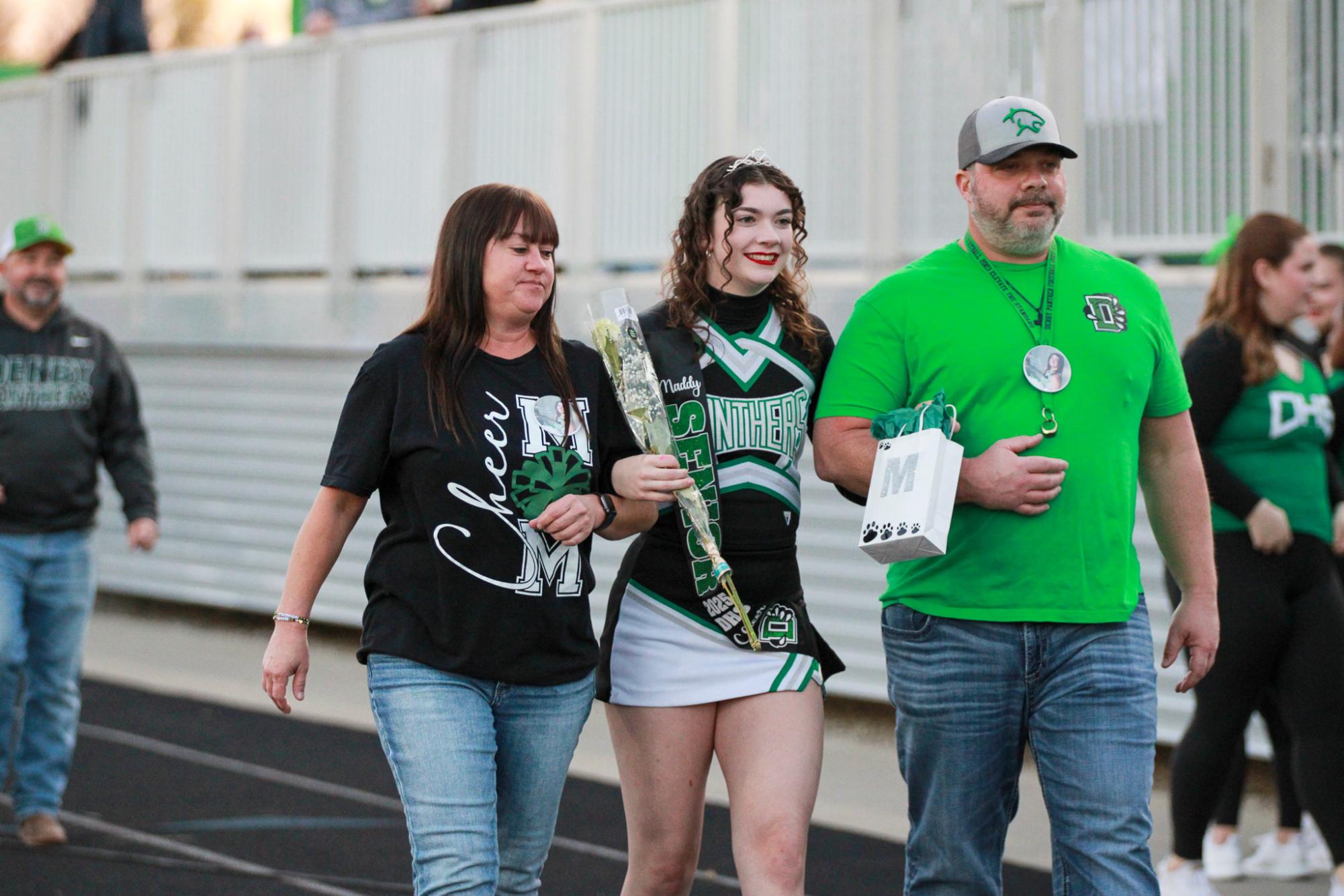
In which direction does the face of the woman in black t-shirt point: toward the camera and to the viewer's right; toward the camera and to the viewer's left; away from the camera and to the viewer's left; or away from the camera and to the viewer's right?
toward the camera and to the viewer's right

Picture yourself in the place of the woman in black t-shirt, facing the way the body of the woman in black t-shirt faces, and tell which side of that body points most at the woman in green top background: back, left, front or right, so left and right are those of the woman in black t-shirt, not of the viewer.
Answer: left

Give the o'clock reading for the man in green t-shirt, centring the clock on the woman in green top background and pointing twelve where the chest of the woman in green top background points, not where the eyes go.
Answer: The man in green t-shirt is roughly at 2 o'clock from the woman in green top background.

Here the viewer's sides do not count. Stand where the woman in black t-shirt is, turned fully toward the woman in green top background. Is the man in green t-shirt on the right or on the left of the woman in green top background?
right

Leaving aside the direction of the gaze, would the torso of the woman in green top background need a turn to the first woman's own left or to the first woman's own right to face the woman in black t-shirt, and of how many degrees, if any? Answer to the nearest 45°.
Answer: approximately 90° to the first woman's own right

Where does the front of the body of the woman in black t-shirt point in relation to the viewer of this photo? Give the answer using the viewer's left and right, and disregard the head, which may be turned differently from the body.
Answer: facing the viewer and to the right of the viewer
